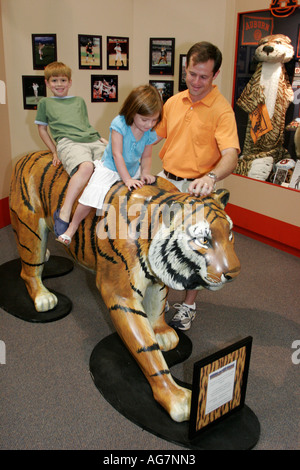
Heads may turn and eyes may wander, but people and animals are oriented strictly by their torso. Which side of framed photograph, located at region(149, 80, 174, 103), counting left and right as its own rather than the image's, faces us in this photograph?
front

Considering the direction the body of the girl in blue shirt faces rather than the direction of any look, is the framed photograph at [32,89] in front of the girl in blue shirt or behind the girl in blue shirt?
behind

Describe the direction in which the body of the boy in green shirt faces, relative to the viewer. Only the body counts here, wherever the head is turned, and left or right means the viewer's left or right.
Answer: facing the viewer

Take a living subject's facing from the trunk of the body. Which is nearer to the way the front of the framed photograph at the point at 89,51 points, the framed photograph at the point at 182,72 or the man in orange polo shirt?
the man in orange polo shirt

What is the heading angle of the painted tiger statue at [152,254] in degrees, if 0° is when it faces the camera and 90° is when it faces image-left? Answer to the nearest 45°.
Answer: approximately 315°

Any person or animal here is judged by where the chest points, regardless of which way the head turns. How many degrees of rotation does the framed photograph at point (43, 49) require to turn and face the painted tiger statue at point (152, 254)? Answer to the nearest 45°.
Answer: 0° — it already faces it

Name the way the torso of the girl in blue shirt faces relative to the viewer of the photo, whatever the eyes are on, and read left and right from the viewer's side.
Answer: facing the viewer and to the right of the viewer

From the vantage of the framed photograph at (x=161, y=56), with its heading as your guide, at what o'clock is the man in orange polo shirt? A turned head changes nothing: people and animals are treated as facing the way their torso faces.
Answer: The man in orange polo shirt is roughly at 12 o'clock from the framed photograph.

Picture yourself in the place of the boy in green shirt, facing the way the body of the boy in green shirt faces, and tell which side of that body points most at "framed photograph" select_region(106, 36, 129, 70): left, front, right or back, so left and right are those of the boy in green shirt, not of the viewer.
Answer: back
